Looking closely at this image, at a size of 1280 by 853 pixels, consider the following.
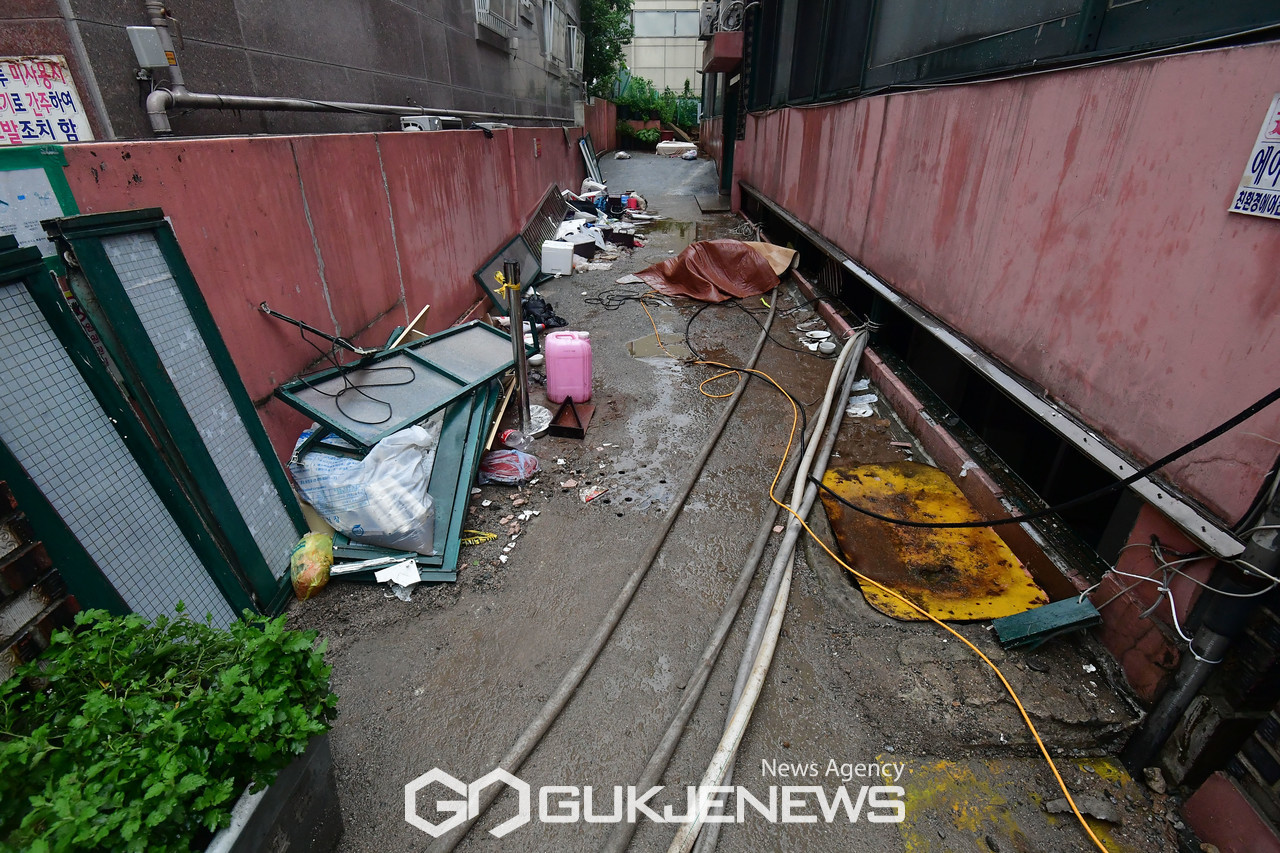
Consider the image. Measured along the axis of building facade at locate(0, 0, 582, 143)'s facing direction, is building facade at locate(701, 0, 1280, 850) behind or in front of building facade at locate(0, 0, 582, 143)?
in front

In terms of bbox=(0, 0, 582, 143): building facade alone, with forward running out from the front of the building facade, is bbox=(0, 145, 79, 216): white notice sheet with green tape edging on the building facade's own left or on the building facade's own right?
on the building facade's own right

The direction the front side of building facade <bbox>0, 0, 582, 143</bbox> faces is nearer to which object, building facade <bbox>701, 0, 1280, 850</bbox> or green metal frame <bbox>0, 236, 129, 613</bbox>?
the building facade

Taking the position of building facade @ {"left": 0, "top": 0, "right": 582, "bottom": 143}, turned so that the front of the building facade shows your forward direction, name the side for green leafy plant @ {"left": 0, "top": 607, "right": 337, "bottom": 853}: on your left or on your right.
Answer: on your right

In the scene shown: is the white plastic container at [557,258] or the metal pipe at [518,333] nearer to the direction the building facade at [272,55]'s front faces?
the metal pipe

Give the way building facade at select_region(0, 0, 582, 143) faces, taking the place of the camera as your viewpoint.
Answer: facing the viewer and to the right of the viewer

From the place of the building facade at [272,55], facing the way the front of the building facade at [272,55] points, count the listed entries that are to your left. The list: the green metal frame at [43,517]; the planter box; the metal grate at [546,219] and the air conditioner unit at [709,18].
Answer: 2

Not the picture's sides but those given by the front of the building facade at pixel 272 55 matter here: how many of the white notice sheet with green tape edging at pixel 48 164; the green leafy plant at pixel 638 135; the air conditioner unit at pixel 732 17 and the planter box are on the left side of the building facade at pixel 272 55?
2

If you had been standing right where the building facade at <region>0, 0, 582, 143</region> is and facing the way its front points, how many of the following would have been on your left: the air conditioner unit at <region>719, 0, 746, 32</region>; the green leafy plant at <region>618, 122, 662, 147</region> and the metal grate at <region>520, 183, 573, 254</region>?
3

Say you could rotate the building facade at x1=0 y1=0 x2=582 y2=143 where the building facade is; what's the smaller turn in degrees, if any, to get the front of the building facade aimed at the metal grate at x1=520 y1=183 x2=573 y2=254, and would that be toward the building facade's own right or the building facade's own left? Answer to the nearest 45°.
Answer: approximately 90° to the building facade's own left

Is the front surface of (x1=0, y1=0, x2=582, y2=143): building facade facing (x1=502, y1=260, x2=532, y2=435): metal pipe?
yes

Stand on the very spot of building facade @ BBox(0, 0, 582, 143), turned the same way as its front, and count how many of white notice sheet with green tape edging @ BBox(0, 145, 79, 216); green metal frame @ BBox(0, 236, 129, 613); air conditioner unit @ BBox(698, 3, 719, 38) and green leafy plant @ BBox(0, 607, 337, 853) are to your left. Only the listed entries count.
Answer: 1

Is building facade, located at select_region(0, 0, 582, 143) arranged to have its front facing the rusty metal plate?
no

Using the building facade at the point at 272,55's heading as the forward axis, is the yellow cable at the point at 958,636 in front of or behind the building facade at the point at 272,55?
in front
